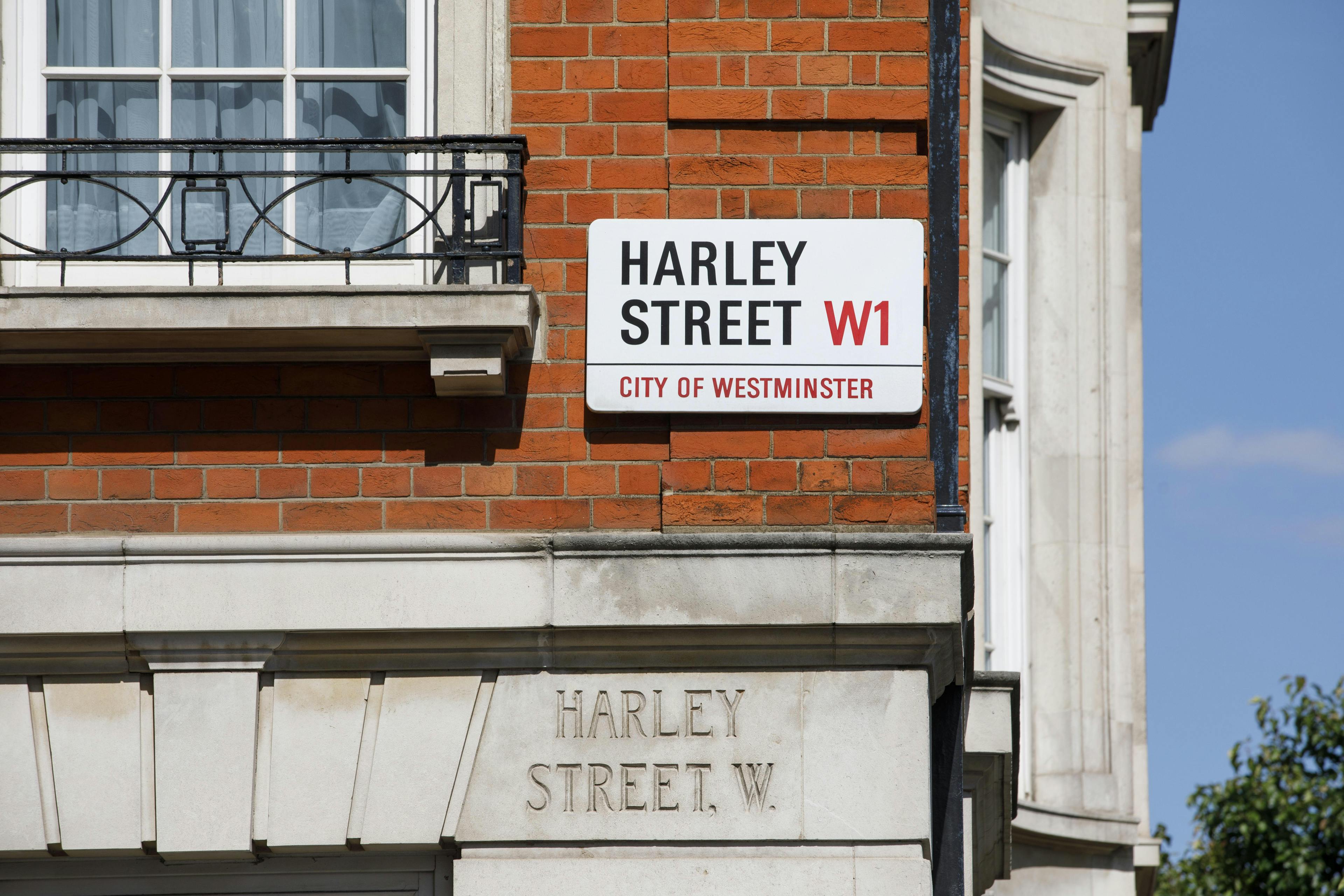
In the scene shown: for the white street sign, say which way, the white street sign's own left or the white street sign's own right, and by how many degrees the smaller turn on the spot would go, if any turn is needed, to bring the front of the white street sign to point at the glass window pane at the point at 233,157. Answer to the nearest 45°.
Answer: approximately 90° to the white street sign's own right

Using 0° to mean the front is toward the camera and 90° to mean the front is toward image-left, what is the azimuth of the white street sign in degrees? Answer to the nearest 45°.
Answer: approximately 0°

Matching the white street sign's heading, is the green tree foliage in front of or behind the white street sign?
behind

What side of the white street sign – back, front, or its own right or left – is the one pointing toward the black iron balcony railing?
right
